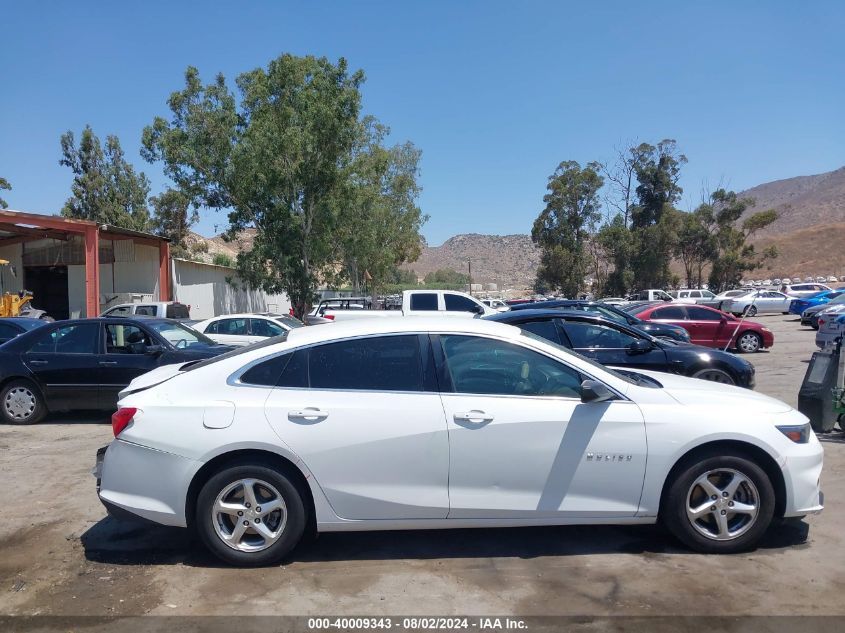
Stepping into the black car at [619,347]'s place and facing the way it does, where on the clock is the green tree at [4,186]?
The green tree is roughly at 7 o'clock from the black car.

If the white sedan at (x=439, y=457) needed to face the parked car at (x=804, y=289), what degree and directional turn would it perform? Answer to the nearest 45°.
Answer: approximately 45° to its left

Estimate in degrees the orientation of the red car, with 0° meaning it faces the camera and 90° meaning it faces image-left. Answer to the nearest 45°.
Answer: approximately 270°

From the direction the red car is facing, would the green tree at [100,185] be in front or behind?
behind

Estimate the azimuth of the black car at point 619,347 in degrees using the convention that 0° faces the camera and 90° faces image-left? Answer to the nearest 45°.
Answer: approximately 270°

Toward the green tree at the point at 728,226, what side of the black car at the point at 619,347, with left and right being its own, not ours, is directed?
left

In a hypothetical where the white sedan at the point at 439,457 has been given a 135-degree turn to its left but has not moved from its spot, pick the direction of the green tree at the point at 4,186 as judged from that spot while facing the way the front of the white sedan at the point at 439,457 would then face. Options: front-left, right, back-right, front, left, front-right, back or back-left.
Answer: front

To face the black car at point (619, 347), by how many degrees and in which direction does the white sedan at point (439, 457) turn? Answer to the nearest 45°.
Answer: approximately 45° to its left

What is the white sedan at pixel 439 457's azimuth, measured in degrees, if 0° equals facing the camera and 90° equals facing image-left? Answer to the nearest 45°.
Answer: approximately 270°

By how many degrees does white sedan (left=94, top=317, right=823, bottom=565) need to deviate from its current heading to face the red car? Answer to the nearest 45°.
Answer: approximately 45° to its left

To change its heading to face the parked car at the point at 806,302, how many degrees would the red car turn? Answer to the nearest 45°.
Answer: approximately 90° to its left

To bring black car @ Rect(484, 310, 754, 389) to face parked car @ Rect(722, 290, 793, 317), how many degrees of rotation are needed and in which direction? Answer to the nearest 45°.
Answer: approximately 90° to its left

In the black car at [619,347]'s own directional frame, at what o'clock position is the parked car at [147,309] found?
The parked car is roughly at 7 o'clock from the black car.
